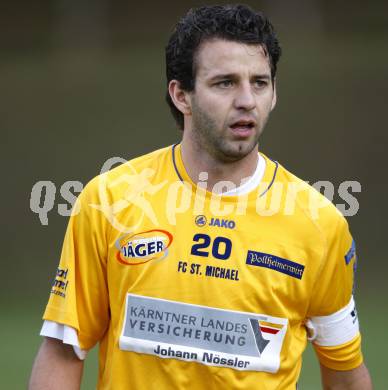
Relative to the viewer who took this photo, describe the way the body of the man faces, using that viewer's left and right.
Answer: facing the viewer
